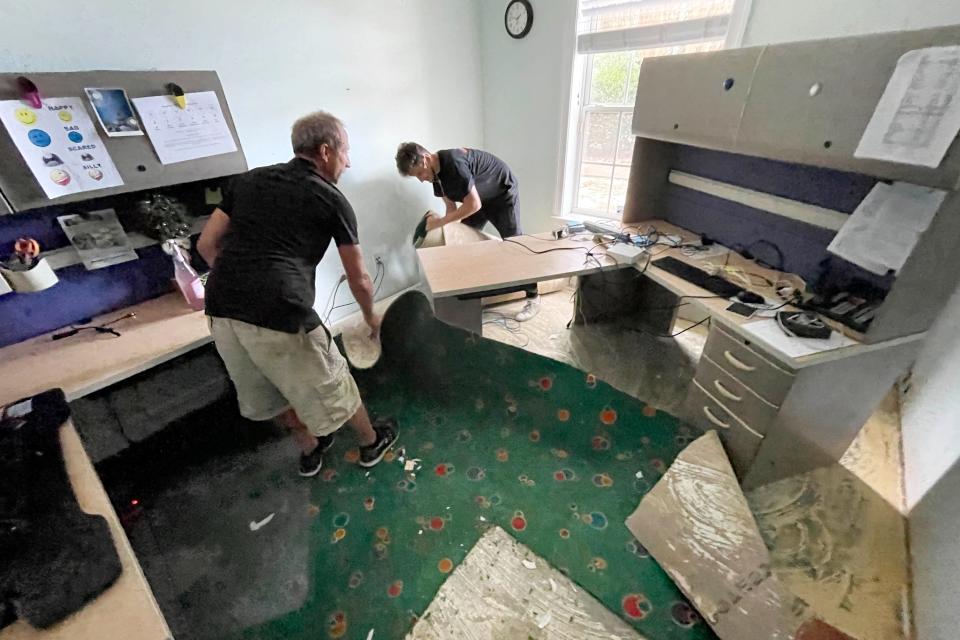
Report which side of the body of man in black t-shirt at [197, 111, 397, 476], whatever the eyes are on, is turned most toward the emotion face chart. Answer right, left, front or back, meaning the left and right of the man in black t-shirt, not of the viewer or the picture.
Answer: left

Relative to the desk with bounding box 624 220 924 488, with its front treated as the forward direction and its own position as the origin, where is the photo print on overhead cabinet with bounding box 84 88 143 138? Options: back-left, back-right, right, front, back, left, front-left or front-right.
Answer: front

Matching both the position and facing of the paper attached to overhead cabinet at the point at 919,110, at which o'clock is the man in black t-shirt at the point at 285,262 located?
The man in black t-shirt is roughly at 12 o'clock from the paper attached to overhead cabinet.

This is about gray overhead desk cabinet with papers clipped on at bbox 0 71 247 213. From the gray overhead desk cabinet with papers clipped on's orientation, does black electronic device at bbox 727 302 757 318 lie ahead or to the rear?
ahead

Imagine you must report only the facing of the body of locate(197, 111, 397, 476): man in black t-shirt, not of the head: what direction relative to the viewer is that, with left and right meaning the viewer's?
facing away from the viewer and to the right of the viewer

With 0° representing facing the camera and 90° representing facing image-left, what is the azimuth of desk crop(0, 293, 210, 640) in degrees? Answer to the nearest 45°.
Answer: approximately 315°

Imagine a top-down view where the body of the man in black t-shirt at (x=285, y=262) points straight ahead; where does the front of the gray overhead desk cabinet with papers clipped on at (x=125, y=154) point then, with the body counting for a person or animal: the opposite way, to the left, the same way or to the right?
to the right

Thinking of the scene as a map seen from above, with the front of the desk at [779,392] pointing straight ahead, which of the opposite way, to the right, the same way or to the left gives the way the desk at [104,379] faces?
the opposite way

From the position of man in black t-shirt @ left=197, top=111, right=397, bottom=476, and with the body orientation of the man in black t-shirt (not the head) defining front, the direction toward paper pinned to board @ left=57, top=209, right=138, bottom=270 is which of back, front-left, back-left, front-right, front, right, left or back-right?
left

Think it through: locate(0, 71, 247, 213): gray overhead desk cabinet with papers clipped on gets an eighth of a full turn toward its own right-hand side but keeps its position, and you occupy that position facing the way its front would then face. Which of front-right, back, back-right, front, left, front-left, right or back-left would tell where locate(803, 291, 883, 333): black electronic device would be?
front-left

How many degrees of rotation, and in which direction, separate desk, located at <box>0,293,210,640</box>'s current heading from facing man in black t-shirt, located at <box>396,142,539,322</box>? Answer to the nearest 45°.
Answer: approximately 45° to its left

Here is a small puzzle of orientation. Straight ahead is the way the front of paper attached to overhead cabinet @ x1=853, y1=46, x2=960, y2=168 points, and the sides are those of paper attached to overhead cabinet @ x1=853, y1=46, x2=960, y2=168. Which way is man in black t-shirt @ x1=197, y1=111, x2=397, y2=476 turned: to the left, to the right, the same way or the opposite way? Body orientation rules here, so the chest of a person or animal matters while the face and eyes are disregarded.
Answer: to the right

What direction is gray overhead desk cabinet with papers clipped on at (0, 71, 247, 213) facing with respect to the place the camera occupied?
facing the viewer and to the right of the viewer

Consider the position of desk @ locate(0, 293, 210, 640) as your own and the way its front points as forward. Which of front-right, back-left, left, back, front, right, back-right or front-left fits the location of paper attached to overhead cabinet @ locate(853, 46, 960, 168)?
front

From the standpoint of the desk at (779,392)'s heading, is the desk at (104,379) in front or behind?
in front

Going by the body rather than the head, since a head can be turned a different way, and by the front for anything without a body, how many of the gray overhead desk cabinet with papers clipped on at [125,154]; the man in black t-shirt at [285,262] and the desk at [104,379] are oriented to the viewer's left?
0
